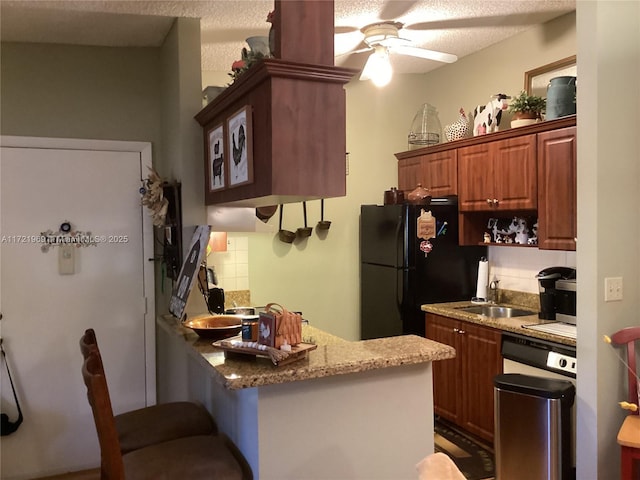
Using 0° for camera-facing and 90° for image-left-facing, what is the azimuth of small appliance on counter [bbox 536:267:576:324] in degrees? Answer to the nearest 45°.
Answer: approximately 45°

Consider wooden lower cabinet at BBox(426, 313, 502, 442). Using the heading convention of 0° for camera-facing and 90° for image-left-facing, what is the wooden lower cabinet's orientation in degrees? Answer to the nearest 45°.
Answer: approximately 45°

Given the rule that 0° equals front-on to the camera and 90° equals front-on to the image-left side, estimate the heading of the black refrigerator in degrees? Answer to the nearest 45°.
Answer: approximately 45°

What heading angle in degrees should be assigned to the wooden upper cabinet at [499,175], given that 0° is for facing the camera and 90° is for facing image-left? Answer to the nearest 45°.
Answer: approximately 45°
